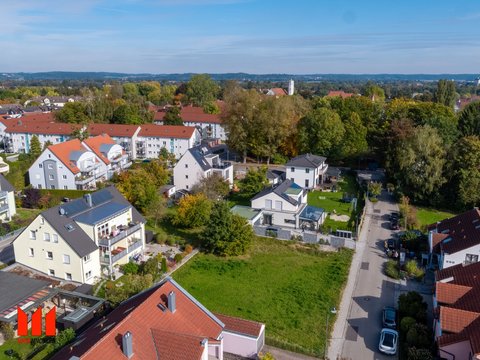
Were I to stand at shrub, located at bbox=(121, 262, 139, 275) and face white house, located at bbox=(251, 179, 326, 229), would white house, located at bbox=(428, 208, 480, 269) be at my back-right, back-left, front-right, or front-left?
front-right

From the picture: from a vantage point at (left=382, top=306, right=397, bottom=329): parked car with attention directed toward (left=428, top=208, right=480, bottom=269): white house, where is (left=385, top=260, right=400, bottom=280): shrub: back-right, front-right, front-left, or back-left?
front-left

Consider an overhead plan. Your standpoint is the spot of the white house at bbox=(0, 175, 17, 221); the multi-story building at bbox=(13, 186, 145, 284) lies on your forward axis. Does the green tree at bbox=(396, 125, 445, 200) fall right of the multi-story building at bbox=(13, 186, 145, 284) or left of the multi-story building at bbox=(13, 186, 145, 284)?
left

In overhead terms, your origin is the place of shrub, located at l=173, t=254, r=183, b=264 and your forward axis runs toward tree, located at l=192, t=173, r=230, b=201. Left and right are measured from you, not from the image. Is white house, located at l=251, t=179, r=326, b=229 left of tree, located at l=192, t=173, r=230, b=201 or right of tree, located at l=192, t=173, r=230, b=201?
right

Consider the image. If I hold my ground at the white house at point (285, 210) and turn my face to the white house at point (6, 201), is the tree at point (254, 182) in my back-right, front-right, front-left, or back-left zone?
front-right

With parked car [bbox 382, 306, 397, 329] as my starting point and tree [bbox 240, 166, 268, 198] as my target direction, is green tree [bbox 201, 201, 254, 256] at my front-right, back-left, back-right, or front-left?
front-left

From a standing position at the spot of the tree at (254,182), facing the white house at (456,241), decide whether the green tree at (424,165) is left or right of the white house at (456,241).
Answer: left

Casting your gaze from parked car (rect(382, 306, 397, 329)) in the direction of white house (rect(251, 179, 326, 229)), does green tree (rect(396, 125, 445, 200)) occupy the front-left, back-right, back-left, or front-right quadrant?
front-right

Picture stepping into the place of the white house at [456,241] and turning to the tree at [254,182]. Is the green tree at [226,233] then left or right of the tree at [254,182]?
left
